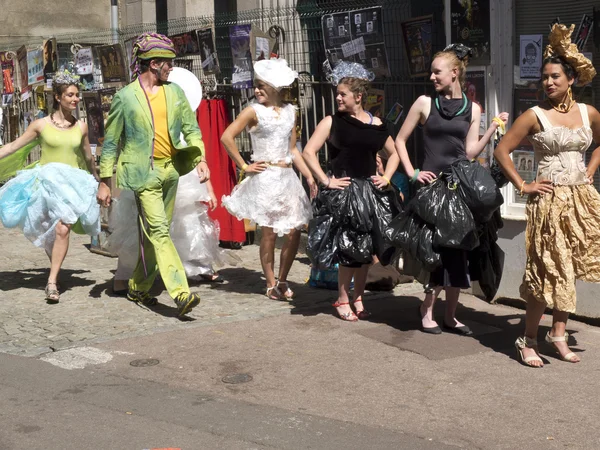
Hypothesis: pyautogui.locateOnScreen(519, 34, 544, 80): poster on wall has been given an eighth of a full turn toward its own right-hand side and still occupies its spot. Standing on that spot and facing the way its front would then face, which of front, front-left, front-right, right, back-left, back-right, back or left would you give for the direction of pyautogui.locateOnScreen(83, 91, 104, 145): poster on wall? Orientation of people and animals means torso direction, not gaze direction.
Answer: right

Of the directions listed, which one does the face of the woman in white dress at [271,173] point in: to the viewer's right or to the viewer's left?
to the viewer's left

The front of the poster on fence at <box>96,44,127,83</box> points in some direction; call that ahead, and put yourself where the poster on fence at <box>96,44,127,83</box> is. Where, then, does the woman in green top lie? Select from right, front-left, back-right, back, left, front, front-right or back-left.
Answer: front

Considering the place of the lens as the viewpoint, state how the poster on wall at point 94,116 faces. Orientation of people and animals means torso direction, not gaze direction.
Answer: facing the viewer

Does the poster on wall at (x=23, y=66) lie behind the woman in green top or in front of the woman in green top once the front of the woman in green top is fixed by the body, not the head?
behind

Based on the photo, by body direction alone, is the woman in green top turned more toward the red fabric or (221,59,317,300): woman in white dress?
the woman in white dress

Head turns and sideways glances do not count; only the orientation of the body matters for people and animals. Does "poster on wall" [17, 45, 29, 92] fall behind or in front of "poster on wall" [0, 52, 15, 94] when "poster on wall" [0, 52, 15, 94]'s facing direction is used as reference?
in front

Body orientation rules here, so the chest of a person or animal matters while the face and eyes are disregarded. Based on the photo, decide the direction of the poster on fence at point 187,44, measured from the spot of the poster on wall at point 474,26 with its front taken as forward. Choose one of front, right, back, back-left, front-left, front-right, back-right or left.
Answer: back-right

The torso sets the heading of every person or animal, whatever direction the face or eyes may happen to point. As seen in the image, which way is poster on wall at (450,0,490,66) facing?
toward the camera

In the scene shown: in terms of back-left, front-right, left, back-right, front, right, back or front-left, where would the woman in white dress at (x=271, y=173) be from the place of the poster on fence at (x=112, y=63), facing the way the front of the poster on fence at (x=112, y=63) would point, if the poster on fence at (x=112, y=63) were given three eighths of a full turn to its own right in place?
back-left

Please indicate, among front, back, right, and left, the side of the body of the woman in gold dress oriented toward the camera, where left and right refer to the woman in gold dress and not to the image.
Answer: front
